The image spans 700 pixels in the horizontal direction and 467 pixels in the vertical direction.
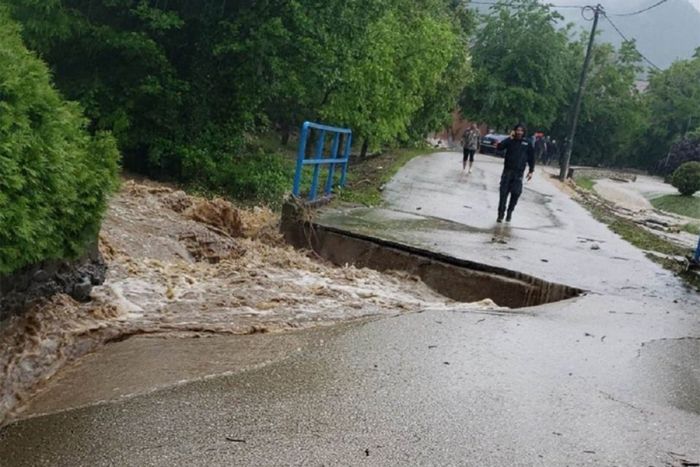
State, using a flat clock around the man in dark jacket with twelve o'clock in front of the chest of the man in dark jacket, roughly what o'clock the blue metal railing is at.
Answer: The blue metal railing is roughly at 2 o'clock from the man in dark jacket.

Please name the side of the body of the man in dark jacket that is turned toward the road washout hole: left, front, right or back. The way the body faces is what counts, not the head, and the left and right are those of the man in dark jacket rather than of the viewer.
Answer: front

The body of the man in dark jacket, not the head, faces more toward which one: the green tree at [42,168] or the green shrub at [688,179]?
the green tree

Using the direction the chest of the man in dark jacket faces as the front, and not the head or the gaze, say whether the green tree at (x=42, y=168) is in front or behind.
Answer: in front

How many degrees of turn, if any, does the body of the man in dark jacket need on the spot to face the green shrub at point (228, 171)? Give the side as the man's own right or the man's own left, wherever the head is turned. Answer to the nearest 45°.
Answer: approximately 90° to the man's own right

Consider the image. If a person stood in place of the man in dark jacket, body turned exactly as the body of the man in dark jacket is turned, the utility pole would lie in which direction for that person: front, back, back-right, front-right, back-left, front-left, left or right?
back

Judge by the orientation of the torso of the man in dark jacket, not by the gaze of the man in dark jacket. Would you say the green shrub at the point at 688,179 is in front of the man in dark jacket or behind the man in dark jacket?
behind

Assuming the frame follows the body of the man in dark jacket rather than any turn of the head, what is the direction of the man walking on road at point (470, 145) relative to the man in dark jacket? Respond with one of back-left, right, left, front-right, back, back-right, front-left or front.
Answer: back

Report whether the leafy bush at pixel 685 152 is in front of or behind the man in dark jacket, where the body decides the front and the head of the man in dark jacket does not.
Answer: behind

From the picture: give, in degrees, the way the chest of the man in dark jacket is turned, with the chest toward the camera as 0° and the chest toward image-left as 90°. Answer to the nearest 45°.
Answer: approximately 0°

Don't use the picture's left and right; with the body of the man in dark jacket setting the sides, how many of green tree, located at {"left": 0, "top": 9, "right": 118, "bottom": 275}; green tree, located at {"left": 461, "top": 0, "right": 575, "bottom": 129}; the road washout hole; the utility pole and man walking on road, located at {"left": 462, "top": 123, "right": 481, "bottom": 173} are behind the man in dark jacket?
3

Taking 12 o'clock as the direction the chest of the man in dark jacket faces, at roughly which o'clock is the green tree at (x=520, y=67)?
The green tree is roughly at 6 o'clock from the man in dark jacket.
